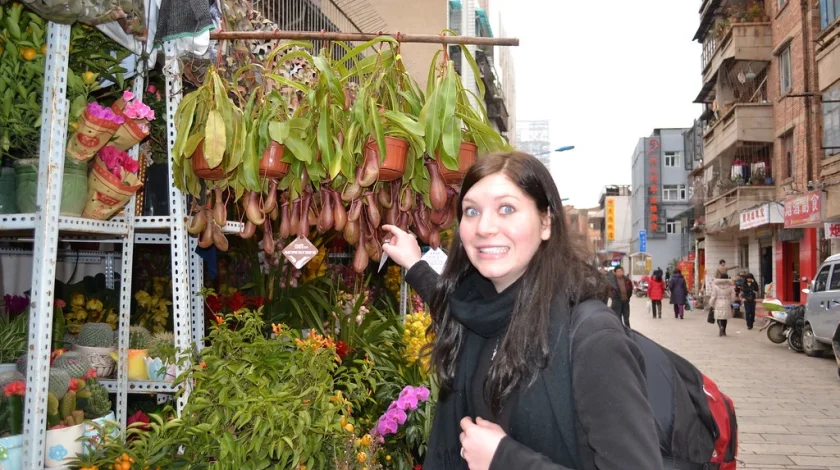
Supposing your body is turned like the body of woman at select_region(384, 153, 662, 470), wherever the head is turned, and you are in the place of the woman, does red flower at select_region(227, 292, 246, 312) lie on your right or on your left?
on your right

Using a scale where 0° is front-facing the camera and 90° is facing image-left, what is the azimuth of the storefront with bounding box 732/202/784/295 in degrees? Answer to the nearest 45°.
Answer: approximately 45°

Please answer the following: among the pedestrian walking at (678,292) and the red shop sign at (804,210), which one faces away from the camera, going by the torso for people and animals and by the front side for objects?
the pedestrian walking

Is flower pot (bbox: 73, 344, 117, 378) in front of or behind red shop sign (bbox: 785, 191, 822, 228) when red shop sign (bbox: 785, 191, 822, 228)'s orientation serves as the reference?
in front

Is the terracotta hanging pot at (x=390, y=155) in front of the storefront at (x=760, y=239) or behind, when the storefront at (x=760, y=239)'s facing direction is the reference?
in front

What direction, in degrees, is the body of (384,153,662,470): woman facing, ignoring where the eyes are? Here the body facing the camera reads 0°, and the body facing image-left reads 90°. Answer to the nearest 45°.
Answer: approximately 45°

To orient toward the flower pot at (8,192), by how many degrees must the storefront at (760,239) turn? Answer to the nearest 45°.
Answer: approximately 45° to its left
